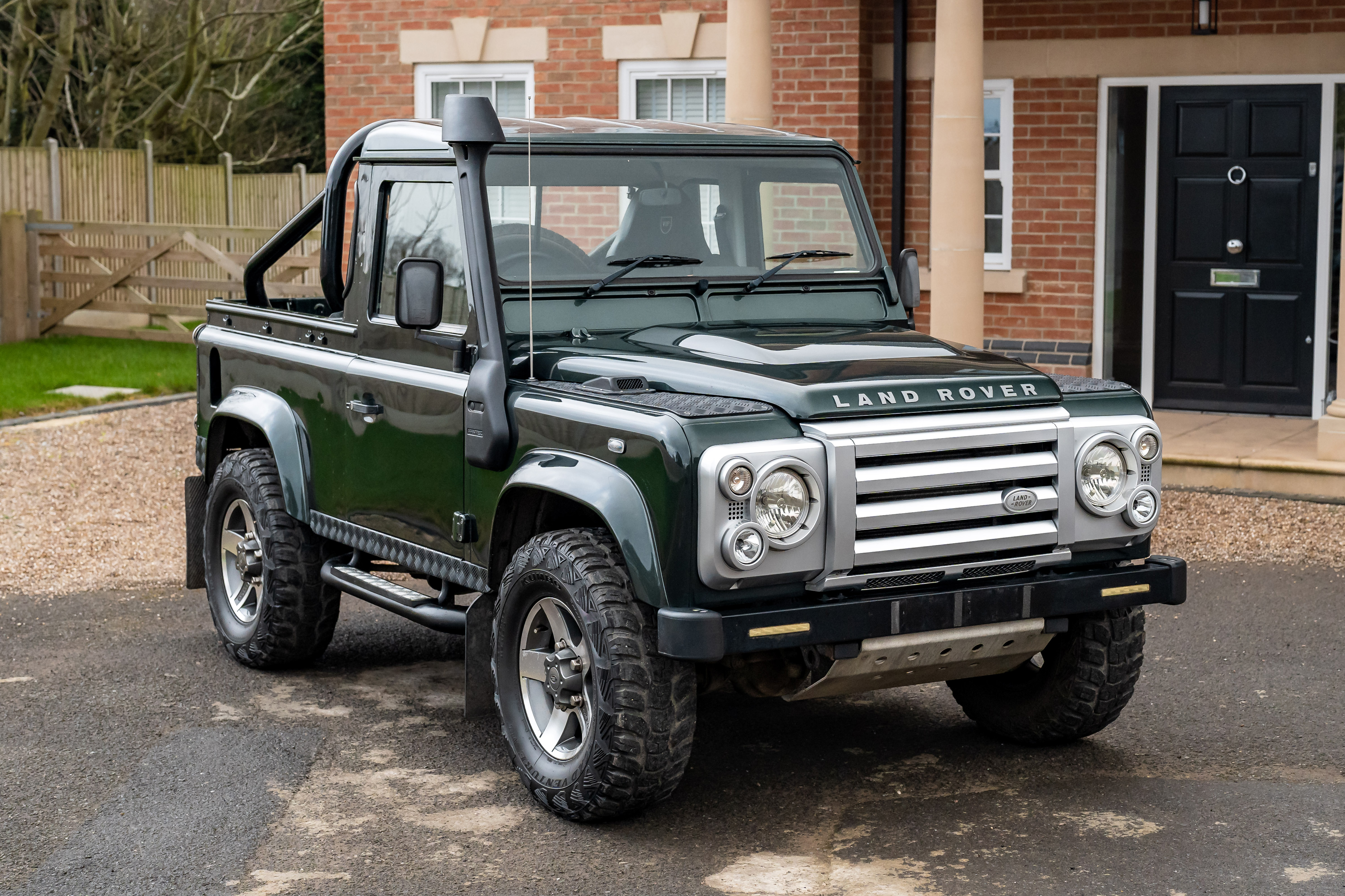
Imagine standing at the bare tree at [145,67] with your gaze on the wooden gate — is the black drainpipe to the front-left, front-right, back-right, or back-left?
front-left

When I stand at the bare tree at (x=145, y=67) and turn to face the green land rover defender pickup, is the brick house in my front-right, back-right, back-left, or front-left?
front-left

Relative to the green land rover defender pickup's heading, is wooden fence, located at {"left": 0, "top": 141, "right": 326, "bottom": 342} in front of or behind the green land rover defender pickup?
behind

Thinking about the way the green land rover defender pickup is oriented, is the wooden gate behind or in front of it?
behind

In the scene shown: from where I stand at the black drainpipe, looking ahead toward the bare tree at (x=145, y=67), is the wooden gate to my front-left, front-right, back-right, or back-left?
front-left

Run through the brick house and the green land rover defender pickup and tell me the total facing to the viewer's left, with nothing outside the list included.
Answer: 0

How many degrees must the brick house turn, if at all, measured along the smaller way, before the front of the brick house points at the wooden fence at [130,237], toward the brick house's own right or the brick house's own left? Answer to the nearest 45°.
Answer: approximately 135° to the brick house's own right

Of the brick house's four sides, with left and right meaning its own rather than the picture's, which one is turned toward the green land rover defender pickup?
front

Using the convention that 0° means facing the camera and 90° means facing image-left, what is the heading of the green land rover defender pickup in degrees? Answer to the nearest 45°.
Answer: approximately 315°

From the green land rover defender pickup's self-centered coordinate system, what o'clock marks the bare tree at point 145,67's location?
The bare tree is roughly at 7 o'clock from the green land rover defender pickup.

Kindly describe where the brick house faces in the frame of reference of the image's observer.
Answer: facing the viewer

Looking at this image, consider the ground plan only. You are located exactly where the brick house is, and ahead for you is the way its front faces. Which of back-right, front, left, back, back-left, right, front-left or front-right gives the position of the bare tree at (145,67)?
back-right
